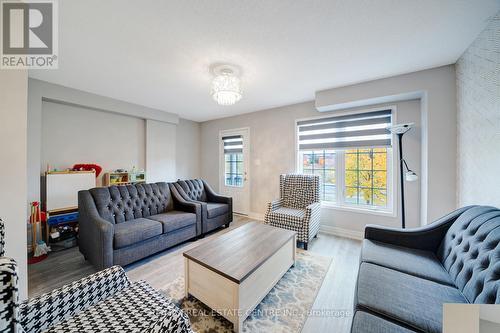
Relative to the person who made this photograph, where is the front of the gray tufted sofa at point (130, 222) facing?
facing the viewer and to the right of the viewer

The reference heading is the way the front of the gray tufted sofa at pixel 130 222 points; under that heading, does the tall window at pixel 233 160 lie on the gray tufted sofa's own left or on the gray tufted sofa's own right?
on the gray tufted sofa's own left

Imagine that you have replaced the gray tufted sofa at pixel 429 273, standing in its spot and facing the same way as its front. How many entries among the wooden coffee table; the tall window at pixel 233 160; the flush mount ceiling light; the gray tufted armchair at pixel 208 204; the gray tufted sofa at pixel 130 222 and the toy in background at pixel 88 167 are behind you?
0

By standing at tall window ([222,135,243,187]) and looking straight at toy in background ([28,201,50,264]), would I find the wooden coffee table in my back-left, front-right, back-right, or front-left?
front-left

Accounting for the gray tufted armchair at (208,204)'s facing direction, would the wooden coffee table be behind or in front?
in front

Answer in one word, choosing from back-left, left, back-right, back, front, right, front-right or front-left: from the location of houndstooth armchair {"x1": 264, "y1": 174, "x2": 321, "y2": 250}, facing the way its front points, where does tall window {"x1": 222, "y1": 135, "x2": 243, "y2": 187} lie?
right

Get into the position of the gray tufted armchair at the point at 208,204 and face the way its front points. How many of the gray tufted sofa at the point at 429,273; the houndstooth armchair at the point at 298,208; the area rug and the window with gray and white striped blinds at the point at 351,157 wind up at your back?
0

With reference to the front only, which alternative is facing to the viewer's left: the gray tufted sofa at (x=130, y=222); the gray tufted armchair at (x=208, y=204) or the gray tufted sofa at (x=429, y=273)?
the gray tufted sofa at (x=429, y=273)

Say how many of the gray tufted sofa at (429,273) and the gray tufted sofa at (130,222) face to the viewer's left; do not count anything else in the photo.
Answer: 1

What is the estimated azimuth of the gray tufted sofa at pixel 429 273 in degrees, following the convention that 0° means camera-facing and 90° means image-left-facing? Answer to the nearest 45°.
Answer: approximately 90°

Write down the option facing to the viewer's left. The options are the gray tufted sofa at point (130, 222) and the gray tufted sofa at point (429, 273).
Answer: the gray tufted sofa at point (429, 273)

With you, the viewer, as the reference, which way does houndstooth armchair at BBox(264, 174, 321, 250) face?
facing the viewer and to the left of the viewer

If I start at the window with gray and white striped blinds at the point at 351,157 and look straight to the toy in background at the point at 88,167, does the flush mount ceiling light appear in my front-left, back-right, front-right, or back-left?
front-left

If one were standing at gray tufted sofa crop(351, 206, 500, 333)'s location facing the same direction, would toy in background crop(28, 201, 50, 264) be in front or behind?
in front

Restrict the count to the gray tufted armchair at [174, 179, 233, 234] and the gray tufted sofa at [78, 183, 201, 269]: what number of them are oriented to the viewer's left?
0
